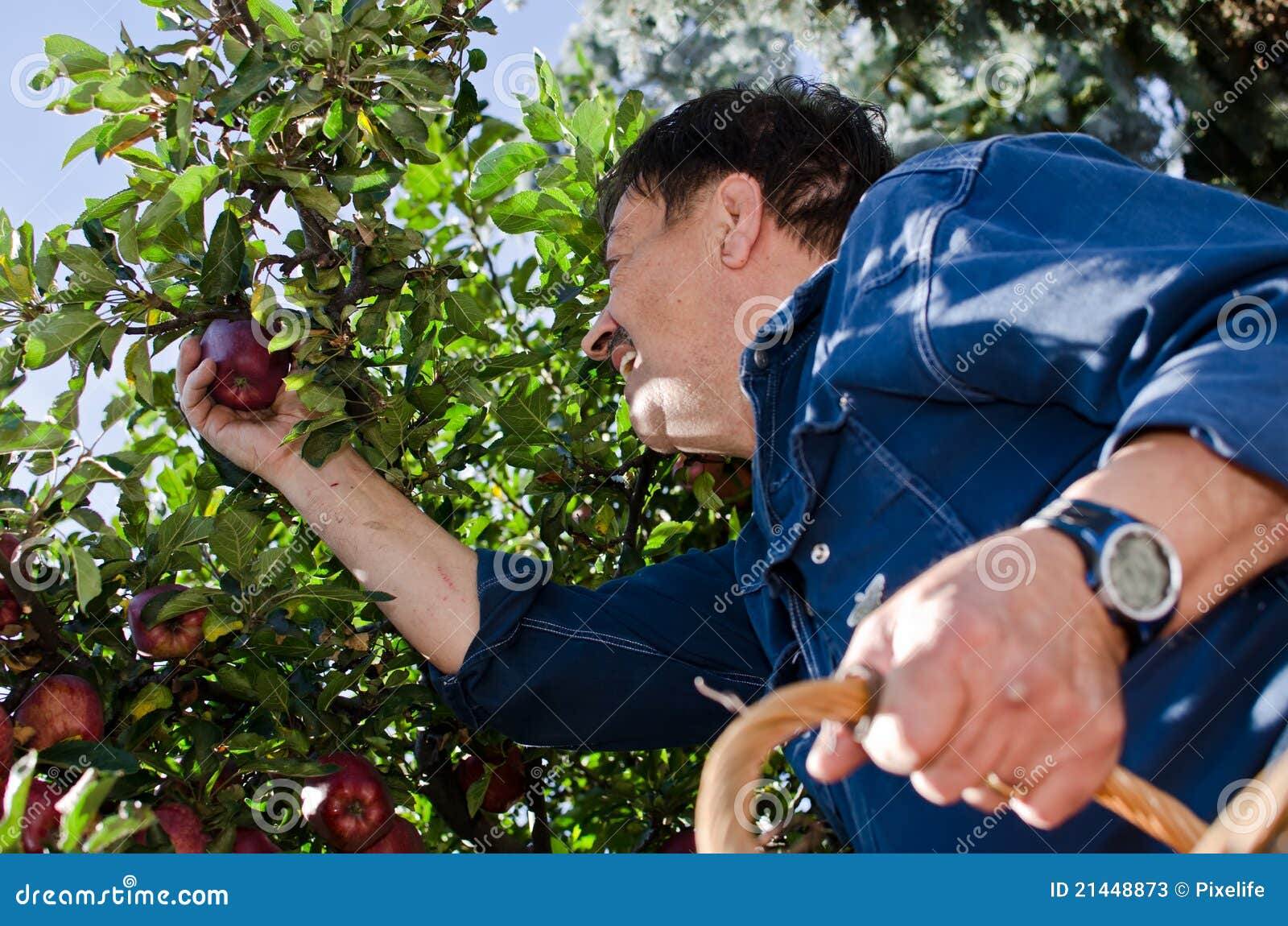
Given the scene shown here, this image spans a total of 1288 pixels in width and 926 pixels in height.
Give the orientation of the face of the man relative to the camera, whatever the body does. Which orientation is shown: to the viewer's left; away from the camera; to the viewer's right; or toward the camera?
to the viewer's left

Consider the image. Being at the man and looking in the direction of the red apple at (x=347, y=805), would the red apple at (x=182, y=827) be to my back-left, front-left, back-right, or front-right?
front-left

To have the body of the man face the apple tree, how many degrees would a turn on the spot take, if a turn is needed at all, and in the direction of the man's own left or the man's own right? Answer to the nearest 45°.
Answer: approximately 45° to the man's own right

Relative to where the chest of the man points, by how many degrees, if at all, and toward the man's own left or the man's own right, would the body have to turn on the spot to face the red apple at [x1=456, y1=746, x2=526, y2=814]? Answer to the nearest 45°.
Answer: approximately 45° to the man's own right

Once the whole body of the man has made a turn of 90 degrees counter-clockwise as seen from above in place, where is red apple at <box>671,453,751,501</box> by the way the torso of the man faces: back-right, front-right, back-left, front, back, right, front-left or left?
back

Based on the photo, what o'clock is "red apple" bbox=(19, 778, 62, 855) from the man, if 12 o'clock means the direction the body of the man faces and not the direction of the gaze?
The red apple is roughly at 12 o'clock from the man.

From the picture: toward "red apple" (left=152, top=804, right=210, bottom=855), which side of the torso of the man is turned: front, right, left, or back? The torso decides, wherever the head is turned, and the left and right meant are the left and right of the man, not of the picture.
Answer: front

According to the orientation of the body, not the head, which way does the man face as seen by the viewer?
to the viewer's left

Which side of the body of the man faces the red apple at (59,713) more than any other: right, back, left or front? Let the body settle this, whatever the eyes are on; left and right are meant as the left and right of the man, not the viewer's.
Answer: front
